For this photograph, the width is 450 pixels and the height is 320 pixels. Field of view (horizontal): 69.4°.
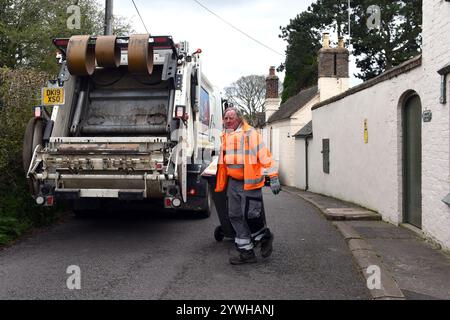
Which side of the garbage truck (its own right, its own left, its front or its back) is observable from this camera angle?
back

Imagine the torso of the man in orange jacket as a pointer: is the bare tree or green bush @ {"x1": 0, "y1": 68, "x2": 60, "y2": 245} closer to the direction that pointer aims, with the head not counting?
the green bush

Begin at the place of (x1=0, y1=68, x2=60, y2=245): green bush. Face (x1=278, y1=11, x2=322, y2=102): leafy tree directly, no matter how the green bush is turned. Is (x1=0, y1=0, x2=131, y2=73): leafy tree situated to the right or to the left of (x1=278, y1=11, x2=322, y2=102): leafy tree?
left

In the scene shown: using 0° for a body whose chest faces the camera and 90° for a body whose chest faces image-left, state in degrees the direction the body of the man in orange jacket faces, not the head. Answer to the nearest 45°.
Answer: approximately 45°

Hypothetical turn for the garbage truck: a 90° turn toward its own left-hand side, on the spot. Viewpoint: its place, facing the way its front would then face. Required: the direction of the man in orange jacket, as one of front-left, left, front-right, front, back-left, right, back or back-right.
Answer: back-left

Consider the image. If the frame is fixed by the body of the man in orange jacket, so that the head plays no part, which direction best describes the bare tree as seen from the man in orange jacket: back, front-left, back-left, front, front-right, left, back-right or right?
back-right
